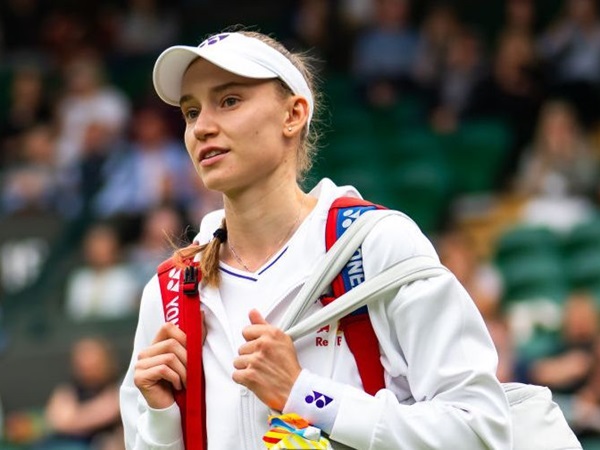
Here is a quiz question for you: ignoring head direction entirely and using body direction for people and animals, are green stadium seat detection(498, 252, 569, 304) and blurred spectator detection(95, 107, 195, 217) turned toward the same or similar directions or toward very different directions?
same or similar directions

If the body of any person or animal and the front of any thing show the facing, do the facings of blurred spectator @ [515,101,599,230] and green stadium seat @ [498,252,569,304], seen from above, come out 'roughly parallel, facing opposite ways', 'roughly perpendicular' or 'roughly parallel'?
roughly parallel

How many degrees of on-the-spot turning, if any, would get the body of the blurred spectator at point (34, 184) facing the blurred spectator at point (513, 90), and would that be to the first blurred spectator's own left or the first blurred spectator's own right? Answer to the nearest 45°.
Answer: approximately 90° to the first blurred spectator's own left

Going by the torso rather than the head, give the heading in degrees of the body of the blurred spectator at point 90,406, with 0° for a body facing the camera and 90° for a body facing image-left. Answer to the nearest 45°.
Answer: approximately 0°

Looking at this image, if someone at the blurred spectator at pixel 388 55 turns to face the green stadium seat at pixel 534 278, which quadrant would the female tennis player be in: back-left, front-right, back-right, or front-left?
front-right

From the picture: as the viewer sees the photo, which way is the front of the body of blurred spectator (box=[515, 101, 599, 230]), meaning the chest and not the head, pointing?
toward the camera

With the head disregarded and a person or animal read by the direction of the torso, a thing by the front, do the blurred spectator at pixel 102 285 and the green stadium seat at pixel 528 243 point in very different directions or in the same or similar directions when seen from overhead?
same or similar directions

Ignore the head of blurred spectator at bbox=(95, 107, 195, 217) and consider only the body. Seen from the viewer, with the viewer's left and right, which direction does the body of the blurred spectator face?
facing the viewer

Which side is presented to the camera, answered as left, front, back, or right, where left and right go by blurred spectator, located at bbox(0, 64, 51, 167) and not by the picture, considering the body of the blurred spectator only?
front

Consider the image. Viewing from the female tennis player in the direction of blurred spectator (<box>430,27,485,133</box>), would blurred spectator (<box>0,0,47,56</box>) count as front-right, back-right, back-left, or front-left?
front-left

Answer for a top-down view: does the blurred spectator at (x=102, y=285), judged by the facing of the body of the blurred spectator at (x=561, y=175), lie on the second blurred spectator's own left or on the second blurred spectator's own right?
on the second blurred spectator's own right
